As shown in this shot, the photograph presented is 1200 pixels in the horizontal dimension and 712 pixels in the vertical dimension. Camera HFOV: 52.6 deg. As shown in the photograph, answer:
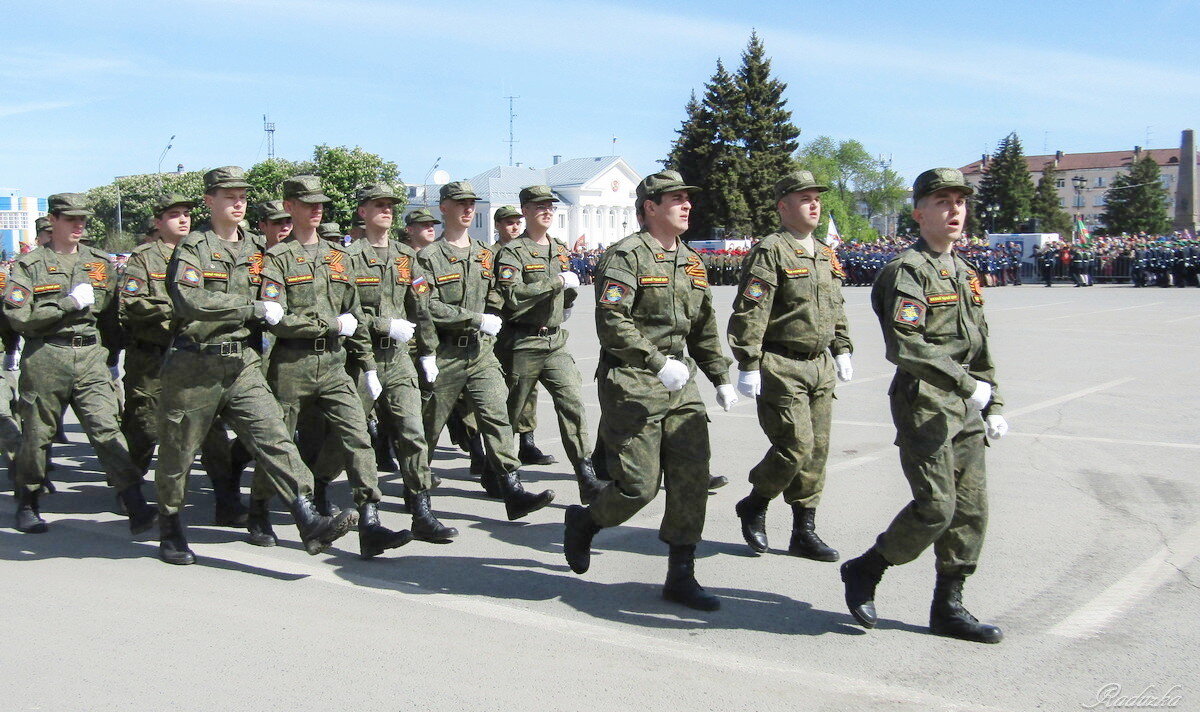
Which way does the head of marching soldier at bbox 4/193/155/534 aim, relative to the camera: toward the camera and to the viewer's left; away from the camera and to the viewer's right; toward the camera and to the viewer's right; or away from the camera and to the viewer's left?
toward the camera and to the viewer's right

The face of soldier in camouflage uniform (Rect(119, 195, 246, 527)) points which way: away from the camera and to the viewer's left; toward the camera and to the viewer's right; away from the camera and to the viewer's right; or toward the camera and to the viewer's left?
toward the camera and to the viewer's right

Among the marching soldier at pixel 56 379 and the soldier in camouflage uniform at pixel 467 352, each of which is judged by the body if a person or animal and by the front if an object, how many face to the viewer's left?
0

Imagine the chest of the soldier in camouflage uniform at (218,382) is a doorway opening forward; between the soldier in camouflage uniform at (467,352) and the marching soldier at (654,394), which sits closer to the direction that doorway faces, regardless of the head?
the marching soldier

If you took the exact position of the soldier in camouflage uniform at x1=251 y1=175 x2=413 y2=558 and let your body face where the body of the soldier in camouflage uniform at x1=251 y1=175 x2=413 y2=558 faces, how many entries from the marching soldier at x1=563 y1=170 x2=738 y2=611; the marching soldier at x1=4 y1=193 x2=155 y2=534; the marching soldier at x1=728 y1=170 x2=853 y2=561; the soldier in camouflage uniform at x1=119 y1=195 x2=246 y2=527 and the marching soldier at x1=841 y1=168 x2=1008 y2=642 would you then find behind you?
2

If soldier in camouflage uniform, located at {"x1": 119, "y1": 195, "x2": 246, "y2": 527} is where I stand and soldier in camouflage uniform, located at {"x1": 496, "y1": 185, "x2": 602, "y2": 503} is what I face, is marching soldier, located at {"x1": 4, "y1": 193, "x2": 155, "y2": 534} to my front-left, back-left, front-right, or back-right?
back-right

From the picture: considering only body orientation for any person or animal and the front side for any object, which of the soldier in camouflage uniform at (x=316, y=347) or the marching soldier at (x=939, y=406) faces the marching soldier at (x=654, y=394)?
the soldier in camouflage uniform

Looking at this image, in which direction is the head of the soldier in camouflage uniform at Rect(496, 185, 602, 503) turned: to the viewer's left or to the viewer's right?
to the viewer's right

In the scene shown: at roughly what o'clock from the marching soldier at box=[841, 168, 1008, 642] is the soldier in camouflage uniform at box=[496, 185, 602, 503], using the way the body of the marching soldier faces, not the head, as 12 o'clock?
The soldier in camouflage uniform is roughly at 6 o'clock from the marching soldier.

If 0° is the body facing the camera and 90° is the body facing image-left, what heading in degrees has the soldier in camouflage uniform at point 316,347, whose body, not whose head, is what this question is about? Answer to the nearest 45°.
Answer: approximately 315°

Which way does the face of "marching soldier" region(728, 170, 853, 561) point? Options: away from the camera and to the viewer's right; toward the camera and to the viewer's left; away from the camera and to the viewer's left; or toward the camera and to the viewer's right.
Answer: toward the camera and to the viewer's right

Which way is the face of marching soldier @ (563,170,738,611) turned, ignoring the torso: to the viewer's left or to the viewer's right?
to the viewer's right
